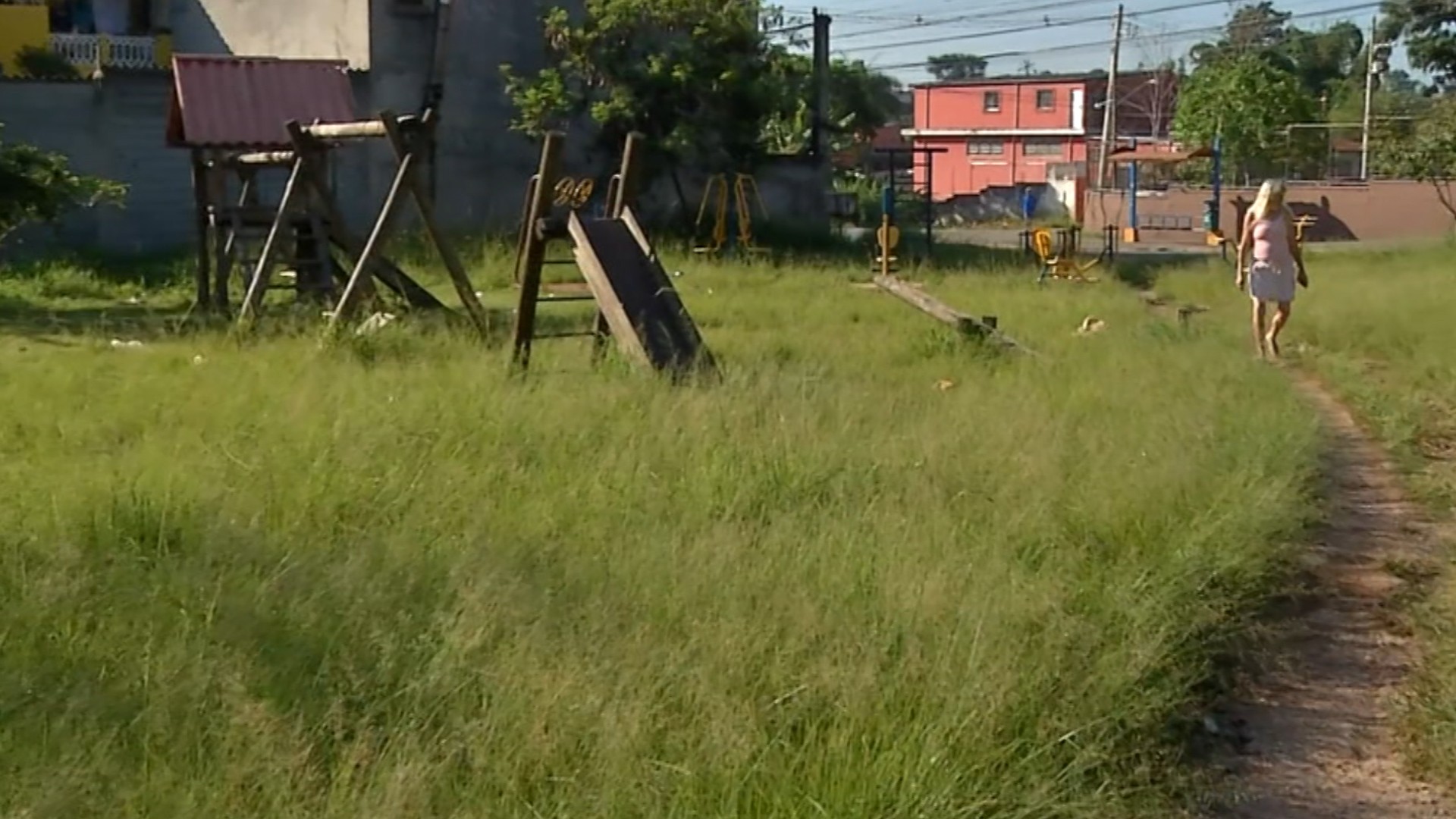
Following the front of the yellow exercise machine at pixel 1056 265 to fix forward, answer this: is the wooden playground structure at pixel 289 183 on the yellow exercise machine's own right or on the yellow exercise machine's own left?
on the yellow exercise machine's own right

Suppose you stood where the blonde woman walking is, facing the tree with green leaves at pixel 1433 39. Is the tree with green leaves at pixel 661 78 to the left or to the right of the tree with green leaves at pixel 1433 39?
left

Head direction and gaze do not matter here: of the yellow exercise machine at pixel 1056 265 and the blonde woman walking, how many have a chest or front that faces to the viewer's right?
1

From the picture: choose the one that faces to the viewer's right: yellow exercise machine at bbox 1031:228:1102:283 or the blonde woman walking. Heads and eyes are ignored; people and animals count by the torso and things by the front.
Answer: the yellow exercise machine

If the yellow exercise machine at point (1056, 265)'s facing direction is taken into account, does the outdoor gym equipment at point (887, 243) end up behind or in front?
behind

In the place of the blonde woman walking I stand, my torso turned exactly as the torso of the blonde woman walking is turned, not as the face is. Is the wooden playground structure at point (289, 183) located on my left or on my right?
on my right

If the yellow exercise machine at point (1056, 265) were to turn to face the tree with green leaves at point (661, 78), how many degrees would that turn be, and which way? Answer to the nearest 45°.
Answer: approximately 180°

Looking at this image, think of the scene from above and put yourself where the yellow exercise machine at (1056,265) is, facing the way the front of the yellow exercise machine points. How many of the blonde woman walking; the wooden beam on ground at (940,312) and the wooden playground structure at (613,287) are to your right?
3

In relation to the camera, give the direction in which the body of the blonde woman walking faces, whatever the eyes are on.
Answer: toward the camera

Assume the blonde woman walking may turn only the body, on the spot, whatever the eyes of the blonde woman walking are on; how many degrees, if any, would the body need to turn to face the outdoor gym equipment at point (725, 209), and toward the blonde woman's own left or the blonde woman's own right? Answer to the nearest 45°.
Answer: approximately 135° to the blonde woman's own right

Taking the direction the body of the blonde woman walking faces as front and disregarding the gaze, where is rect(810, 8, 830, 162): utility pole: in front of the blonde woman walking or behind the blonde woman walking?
behind

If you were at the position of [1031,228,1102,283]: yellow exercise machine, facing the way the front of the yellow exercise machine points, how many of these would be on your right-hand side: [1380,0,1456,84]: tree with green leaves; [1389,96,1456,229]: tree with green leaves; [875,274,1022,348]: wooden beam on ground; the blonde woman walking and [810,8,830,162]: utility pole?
2

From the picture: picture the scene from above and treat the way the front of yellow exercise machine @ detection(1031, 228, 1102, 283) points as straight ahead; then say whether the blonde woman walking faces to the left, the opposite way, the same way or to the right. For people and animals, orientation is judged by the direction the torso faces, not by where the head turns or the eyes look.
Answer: to the right

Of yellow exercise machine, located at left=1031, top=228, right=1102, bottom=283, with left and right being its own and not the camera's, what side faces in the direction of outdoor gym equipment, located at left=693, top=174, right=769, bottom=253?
back

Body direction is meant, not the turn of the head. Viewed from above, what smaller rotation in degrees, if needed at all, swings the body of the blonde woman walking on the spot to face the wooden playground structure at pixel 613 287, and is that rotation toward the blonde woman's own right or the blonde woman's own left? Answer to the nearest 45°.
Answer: approximately 45° to the blonde woman's own right

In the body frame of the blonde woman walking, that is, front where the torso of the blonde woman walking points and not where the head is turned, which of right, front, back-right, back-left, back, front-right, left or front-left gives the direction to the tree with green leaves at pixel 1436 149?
back

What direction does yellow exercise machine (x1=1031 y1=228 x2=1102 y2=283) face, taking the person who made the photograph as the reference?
facing to the right of the viewer
